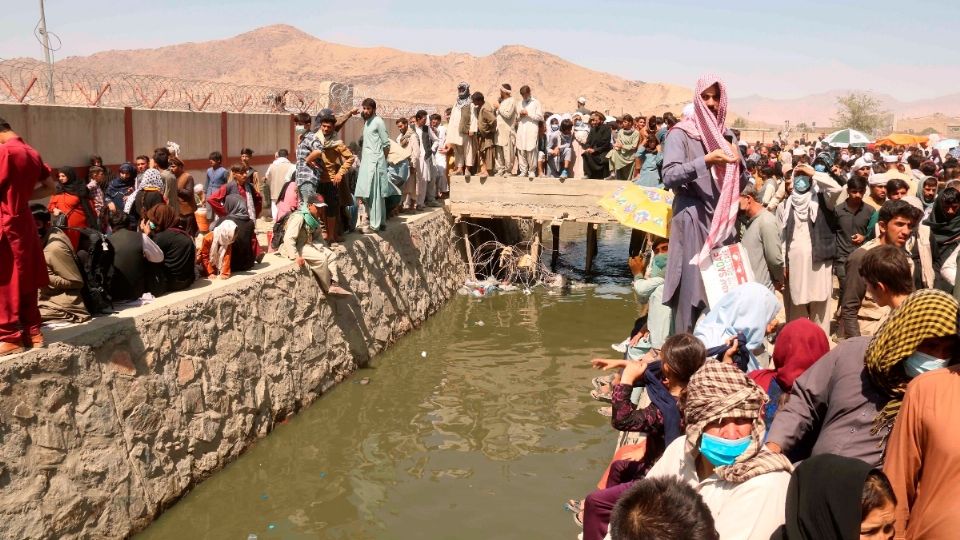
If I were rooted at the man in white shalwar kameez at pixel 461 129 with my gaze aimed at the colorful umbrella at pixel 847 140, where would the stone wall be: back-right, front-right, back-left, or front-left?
back-right

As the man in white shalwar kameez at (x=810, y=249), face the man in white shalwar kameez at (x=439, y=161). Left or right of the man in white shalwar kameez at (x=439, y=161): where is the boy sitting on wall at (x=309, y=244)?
left

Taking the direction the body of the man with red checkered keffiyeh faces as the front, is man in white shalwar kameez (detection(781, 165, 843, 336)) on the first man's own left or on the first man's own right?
on the first man's own left

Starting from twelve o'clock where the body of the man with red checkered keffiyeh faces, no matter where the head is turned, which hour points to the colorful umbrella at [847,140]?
The colorful umbrella is roughly at 8 o'clock from the man with red checkered keffiyeh.
